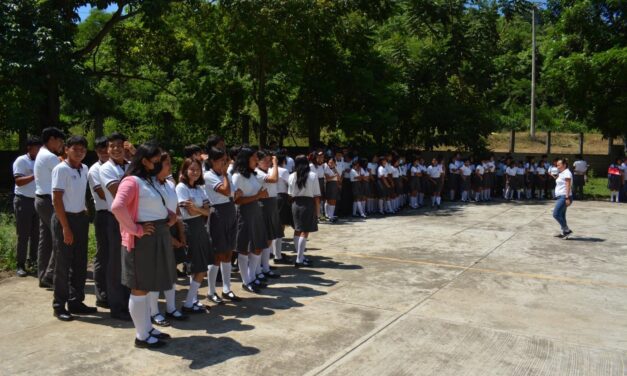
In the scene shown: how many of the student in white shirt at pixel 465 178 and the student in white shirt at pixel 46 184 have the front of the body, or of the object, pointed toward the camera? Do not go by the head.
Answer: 1

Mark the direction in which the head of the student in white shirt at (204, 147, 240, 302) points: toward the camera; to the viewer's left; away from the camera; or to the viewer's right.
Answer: to the viewer's right

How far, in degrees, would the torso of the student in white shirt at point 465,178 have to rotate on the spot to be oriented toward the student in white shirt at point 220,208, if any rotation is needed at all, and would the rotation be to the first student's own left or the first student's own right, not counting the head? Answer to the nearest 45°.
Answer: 0° — they already face them

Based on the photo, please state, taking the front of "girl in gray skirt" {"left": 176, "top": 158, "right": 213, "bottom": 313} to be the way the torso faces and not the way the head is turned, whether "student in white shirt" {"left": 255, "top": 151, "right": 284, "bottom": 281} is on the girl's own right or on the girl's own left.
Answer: on the girl's own left

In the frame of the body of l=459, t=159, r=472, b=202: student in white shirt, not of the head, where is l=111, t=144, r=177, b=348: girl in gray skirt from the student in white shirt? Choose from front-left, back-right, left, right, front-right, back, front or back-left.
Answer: front

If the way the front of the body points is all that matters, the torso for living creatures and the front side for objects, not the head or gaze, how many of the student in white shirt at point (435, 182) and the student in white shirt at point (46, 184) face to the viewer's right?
1

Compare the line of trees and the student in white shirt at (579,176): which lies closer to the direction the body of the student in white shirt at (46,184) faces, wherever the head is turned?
the student in white shirt

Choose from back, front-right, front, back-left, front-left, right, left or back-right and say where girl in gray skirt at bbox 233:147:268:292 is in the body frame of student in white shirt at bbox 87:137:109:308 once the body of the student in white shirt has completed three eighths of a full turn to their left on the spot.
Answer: right

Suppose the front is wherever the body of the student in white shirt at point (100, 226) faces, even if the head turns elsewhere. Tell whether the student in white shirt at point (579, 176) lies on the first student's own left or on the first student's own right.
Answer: on the first student's own left

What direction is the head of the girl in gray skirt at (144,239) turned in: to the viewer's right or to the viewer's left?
to the viewer's right

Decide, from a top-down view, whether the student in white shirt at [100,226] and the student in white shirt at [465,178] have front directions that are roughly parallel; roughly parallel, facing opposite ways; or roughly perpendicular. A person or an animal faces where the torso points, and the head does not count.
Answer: roughly perpendicular

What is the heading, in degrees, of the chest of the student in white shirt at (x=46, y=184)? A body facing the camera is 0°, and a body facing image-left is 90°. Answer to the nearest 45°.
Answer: approximately 270°
